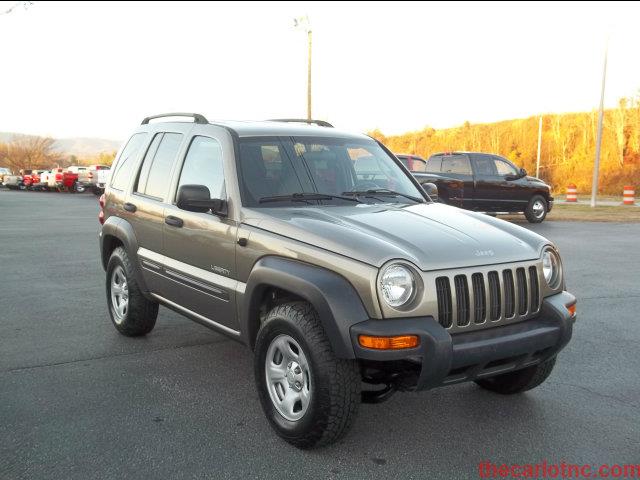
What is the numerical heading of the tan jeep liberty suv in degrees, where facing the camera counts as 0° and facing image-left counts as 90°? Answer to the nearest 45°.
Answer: approximately 315°

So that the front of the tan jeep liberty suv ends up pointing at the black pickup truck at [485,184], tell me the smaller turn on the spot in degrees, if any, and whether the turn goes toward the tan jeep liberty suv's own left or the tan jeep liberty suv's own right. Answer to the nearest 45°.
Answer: approximately 135° to the tan jeep liberty suv's own left
